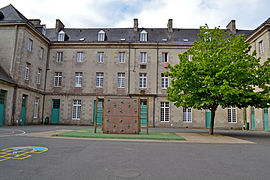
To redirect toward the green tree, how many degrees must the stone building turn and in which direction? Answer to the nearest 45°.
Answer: approximately 45° to its left

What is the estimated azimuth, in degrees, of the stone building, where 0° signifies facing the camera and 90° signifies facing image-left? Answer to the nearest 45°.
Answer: approximately 0°
